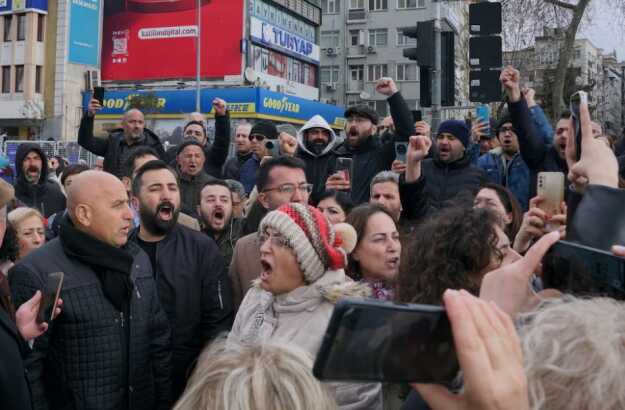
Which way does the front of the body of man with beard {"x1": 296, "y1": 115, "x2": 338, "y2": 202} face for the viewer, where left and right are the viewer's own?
facing the viewer

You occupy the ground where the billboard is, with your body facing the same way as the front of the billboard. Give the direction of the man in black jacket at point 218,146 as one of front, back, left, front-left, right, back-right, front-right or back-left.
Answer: front

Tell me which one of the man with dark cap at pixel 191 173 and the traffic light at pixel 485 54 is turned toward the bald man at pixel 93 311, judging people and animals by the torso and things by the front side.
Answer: the man with dark cap

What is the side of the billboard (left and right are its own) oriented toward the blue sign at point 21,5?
right

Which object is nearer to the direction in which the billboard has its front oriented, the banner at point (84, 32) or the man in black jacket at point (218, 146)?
the man in black jacket

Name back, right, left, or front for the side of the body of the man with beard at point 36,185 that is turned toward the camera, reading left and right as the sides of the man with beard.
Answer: front

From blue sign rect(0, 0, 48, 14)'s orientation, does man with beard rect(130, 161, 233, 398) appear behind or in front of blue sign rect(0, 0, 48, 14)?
in front

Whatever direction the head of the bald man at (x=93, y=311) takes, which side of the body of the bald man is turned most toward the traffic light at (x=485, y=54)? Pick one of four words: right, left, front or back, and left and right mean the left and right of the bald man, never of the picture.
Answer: left

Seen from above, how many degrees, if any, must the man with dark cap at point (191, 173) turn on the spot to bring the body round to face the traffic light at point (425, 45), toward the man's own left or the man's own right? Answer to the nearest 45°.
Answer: approximately 135° to the man's own left

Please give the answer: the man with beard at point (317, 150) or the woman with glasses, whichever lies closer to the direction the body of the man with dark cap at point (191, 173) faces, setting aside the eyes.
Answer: the woman with glasses

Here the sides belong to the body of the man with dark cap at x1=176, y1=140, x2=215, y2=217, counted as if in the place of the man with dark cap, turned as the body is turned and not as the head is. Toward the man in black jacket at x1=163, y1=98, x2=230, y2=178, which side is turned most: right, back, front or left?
back

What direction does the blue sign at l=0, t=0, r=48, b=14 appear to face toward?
toward the camera

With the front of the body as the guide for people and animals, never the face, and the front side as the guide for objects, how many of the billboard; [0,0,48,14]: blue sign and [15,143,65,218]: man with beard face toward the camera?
3

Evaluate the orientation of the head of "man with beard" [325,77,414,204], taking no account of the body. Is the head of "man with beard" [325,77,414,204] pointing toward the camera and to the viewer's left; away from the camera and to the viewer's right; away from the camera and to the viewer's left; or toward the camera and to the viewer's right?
toward the camera and to the viewer's left

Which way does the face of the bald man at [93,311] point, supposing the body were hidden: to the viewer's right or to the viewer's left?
to the viewer's right
